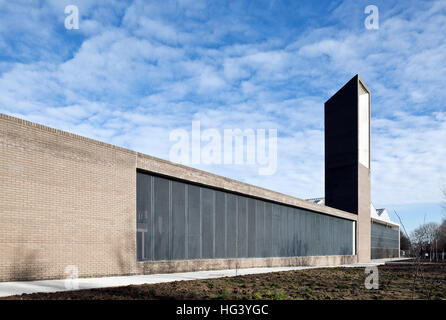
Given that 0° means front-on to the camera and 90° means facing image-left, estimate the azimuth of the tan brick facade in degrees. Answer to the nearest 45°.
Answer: approximately 315°

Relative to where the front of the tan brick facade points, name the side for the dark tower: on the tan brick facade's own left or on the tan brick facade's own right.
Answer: on the tan brick facade's own left
